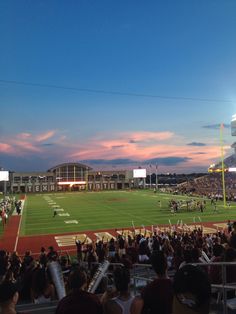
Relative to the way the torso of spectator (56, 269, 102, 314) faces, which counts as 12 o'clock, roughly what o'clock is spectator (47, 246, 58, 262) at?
spectator (47, 246, 58, 262) is roughly at 12 o'clock from spectator (56, 269, 102, 314).

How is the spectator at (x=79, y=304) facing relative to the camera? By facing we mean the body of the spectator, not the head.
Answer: away from the camera

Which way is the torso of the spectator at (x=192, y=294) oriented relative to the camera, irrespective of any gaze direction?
away from the camera

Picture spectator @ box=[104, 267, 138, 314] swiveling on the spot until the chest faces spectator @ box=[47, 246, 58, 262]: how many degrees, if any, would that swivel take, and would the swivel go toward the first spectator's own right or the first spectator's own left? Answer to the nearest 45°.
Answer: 0° — they already face them

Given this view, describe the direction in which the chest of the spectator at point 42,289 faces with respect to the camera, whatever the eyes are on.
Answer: away from the camera

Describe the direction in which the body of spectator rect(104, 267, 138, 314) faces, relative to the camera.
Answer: away from the camera
